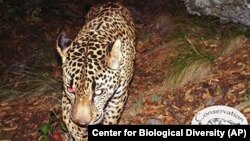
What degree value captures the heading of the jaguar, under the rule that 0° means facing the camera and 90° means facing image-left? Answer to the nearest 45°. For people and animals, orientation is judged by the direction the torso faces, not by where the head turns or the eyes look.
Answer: approximately 0°

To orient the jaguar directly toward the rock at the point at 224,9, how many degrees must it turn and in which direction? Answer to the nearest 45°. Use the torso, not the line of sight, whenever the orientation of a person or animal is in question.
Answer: approximately 135° to its left
